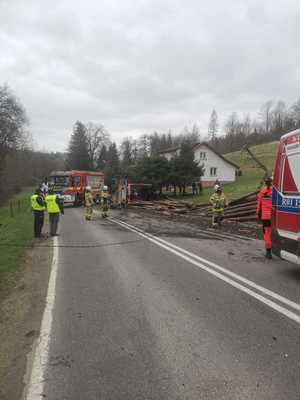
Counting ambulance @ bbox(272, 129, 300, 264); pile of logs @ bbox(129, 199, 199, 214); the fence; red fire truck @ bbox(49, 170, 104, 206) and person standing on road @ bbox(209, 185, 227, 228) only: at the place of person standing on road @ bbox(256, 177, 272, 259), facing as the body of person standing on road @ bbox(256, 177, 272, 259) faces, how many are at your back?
1

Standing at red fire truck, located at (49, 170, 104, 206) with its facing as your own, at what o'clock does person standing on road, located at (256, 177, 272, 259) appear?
The person standing on road is roughly at 10 o'clock from the red fire truck.

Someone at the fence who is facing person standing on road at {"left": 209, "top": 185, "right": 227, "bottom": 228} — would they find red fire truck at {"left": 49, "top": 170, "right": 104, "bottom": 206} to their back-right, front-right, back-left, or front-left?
front-left

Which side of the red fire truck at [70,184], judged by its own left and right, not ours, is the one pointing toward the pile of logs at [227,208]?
left

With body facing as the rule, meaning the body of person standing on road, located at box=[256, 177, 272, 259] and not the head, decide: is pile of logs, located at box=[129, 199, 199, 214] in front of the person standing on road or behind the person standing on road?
in front

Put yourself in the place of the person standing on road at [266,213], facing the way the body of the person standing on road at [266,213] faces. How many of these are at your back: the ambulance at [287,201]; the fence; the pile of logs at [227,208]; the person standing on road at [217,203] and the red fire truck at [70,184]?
1

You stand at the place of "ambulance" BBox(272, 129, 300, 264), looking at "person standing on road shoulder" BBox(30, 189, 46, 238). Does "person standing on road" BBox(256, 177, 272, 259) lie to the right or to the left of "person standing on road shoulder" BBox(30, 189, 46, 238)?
right

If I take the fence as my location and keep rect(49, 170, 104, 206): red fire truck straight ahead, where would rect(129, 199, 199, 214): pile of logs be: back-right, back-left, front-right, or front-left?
front-right

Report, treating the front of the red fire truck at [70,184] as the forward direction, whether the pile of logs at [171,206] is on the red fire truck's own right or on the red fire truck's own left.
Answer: on the red fire truck's own left

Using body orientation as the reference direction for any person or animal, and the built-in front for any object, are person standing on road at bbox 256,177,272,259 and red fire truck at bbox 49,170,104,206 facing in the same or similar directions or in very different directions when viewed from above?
very different directions

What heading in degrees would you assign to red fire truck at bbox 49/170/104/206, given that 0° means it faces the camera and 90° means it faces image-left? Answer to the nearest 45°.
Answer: approximately 45°

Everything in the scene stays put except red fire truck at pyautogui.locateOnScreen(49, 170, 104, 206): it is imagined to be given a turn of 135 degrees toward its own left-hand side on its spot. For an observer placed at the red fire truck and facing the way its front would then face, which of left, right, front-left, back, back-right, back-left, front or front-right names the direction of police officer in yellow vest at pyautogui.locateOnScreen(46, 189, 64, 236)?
right

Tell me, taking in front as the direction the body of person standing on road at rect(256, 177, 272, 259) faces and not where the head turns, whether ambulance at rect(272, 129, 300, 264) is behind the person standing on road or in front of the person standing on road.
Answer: behind

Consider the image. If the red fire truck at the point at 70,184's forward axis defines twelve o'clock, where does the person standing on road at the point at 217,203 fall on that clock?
The person standing on road is roughly at 10 o'clock from the red fire truck.

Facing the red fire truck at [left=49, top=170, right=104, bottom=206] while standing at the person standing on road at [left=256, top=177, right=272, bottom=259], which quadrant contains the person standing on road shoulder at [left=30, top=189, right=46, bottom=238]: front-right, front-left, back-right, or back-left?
front-left
